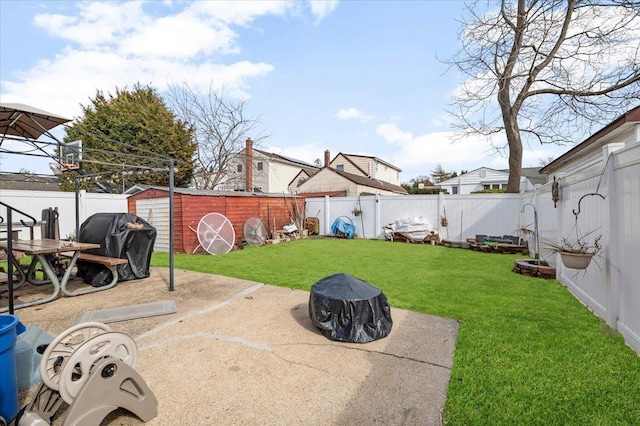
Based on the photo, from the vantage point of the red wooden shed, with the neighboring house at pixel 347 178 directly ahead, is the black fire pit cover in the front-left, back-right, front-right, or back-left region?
back-right

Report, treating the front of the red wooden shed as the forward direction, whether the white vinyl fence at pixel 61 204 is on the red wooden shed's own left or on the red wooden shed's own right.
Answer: on the red wooden shed's own right

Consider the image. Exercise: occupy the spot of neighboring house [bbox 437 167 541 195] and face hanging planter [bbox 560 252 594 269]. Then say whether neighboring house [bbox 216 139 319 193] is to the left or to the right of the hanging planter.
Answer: right

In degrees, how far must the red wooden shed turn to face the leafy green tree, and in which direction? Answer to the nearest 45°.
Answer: approximately 135° to its right

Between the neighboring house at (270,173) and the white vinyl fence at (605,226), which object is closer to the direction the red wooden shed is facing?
the white vinyl fence

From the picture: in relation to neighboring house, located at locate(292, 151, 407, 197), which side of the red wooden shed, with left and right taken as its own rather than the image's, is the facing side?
back

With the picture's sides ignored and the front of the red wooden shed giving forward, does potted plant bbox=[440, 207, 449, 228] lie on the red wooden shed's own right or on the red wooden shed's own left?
on the red wooden shed's own left

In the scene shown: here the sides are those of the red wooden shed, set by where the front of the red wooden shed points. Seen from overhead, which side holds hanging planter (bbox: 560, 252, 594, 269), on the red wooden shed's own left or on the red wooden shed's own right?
on the red wooden shed's own left

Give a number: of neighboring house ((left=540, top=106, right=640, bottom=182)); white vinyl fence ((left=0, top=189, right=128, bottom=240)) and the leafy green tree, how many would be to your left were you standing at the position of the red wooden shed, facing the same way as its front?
1

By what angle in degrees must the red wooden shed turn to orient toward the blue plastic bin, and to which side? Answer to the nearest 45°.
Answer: approximately 45° to its left

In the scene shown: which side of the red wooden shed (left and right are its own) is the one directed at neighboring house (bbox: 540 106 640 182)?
left

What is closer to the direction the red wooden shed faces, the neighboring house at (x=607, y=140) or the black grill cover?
the black grill cover

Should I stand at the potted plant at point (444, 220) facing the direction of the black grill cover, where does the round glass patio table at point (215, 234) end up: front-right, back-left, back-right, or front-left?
front-right
